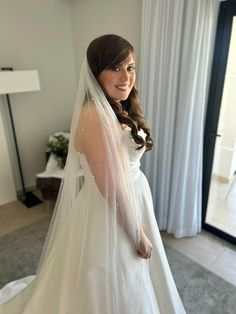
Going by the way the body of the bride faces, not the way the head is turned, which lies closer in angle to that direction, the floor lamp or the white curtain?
the white curtain

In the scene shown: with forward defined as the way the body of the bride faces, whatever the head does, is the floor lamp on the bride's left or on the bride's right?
on the bride's left

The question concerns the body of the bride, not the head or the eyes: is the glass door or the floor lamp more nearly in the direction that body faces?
the glass door

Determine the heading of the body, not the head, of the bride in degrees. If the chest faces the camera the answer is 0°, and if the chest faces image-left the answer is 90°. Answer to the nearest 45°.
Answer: approximately 270°

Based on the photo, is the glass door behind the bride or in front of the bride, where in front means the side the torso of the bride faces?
in front

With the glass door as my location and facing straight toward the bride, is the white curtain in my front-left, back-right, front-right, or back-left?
front-right

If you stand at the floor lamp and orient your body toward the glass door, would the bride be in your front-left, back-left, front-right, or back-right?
front-right
